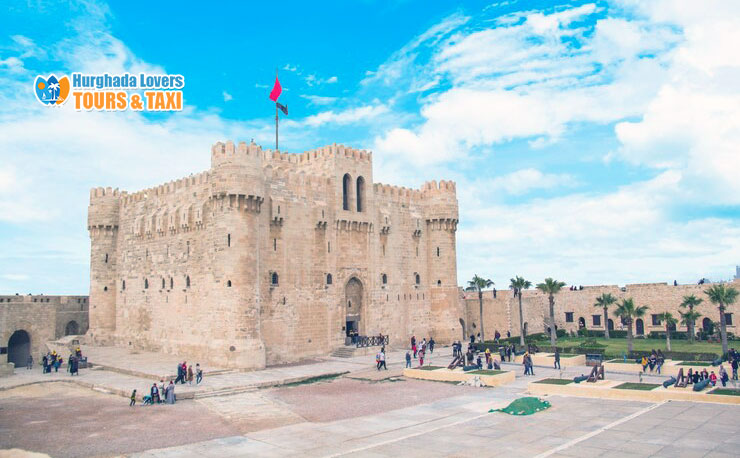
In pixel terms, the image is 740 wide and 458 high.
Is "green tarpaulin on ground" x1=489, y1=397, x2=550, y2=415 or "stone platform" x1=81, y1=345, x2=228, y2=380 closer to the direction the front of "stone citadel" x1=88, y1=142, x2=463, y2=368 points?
the green tarpaulin on ground

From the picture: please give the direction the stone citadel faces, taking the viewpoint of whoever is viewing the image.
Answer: facing the viewer and to the right of the viewer
